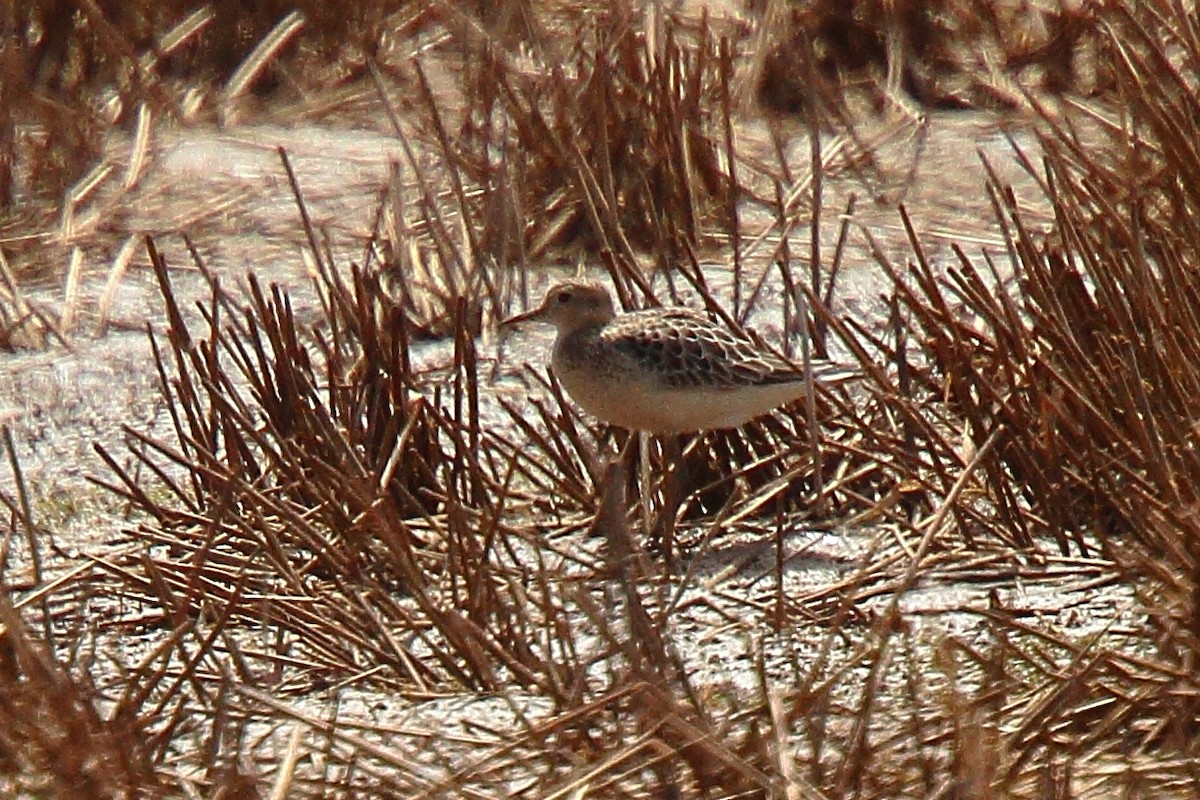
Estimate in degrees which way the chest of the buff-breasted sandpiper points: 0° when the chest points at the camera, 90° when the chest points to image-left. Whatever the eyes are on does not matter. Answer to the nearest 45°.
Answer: approximately 90°
